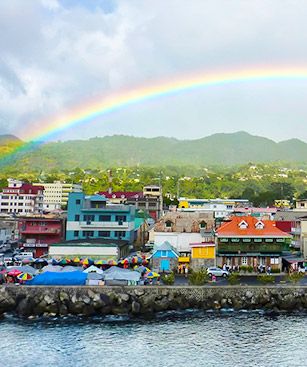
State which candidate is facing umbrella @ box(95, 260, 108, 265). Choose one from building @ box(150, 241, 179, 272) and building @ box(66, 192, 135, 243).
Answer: building @ box(66, 192, 135, 243)

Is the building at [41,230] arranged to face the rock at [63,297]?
yes

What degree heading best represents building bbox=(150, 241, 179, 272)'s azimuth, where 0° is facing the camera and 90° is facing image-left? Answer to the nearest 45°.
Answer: approximately 0°

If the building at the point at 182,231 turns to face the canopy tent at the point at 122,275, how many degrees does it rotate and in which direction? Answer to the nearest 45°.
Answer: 0° — it already faces it

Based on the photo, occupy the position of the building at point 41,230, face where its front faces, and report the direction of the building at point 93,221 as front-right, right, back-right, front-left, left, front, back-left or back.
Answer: front-left

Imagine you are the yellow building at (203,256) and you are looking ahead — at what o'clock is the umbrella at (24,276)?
The umbrella is roughly at 2 o'clock from the yellow building.

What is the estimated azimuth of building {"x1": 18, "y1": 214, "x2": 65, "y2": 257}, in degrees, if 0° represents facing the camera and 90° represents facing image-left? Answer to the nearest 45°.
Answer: approximately 0°

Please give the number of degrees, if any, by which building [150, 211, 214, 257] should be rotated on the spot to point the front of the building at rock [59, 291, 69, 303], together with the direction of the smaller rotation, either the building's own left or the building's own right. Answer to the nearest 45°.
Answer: approximately 45° to the building's own right
